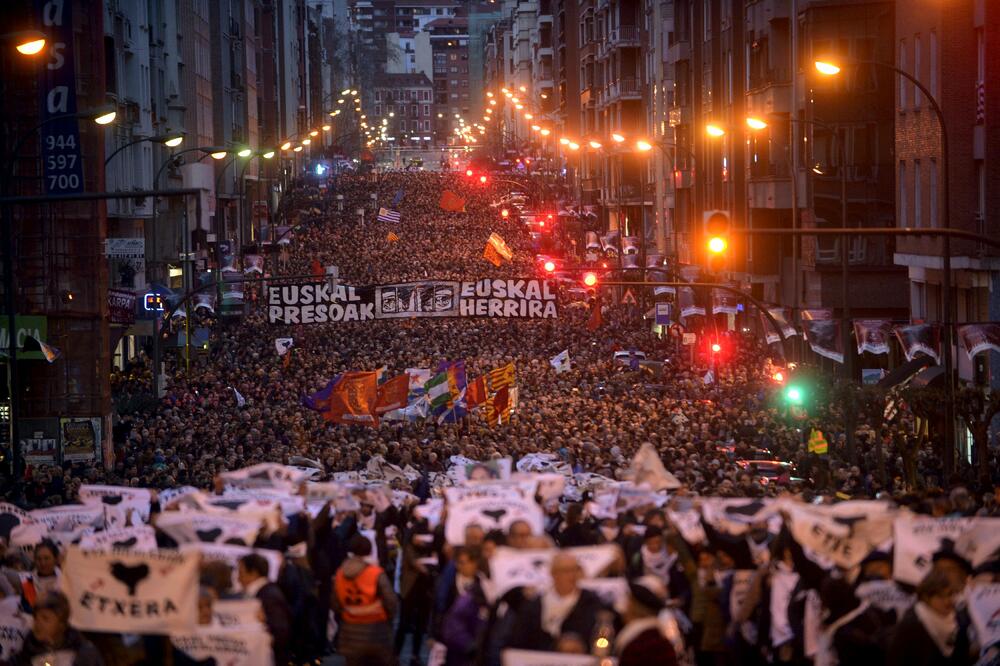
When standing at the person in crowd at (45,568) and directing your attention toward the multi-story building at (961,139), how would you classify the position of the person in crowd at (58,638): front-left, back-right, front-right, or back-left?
back-right

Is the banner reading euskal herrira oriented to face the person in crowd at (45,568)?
yes

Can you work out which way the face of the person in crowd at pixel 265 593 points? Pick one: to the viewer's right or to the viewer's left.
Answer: to the viewer's left
